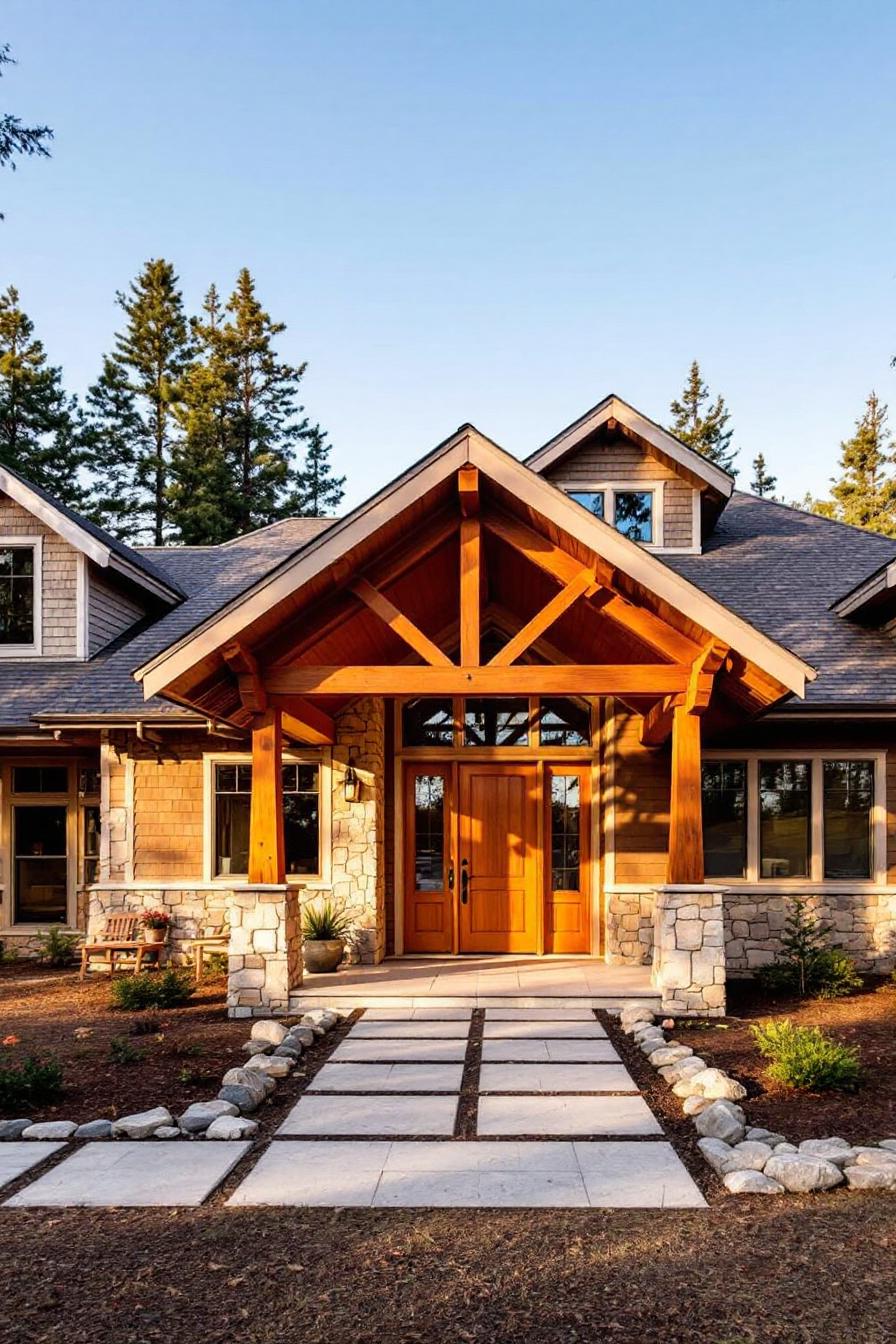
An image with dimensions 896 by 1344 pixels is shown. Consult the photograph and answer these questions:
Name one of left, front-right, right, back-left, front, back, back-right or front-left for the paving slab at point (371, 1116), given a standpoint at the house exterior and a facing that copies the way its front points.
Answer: front

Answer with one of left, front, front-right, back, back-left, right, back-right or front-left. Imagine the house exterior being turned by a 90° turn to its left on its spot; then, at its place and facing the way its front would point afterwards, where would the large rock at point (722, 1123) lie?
right

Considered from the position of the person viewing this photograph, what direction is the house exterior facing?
facing the viewer

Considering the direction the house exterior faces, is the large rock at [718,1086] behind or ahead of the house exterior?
ahead

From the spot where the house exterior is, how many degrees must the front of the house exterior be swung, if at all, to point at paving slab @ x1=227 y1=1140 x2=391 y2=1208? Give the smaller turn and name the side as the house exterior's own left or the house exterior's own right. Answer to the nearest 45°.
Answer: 0° — it already faces it

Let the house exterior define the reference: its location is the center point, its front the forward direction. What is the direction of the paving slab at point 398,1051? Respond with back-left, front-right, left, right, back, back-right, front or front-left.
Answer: front

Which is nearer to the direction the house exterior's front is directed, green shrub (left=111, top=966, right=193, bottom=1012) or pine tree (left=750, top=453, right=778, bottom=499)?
the green shrub

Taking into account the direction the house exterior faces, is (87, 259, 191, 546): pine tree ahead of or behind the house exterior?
behind

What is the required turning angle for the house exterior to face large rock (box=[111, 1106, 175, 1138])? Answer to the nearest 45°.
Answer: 0° — it already faces it

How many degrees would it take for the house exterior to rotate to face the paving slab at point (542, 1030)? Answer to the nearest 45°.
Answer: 0° — it already faces it

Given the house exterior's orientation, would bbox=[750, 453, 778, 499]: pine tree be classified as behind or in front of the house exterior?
behind

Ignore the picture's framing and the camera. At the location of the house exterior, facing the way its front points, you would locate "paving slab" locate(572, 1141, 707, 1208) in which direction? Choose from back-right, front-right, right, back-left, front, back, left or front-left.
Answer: front

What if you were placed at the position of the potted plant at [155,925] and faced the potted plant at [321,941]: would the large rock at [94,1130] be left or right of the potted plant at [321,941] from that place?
right

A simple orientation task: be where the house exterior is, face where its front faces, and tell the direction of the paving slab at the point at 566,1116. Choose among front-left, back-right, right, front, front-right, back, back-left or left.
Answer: front
